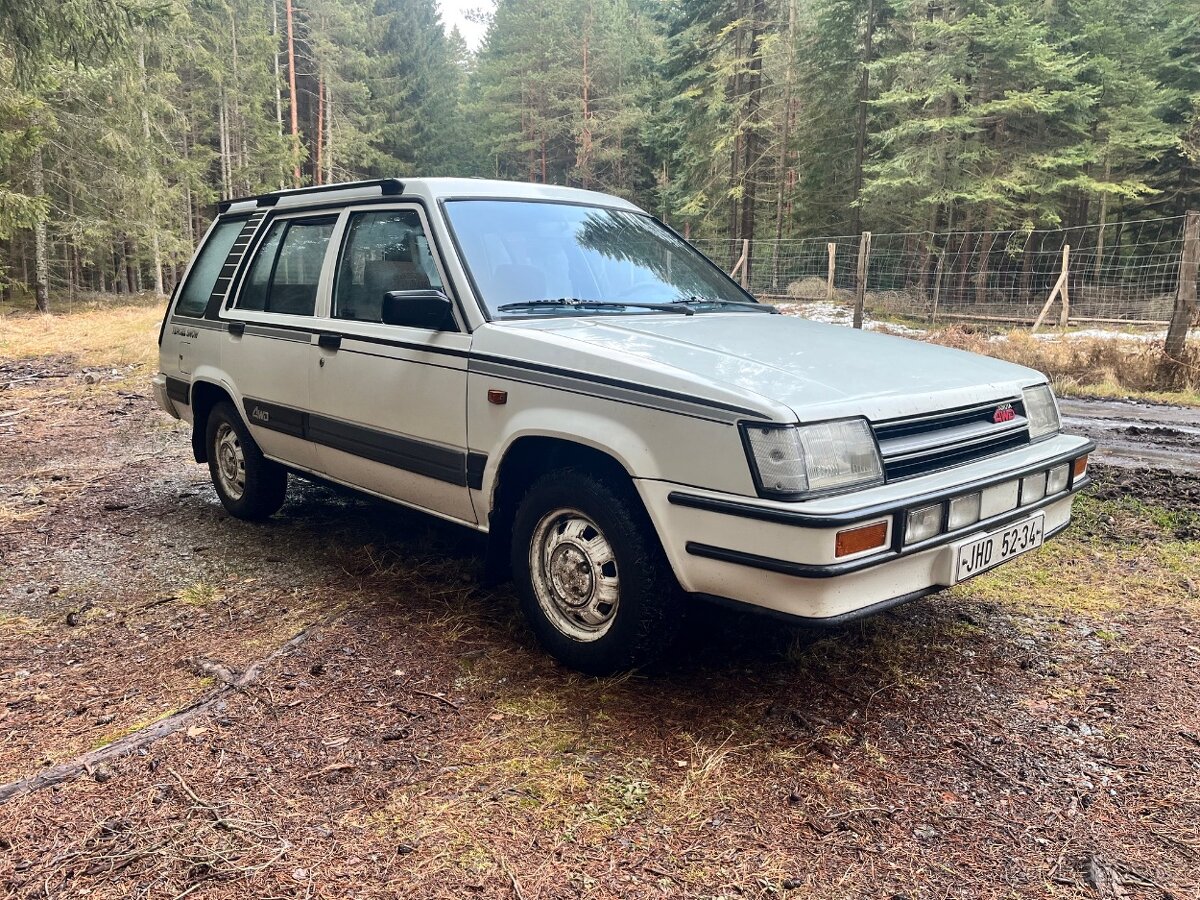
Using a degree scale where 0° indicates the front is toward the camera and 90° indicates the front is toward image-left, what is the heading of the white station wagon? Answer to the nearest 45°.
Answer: approximately 315°

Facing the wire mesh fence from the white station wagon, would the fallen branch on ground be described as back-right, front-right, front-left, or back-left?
back-left
